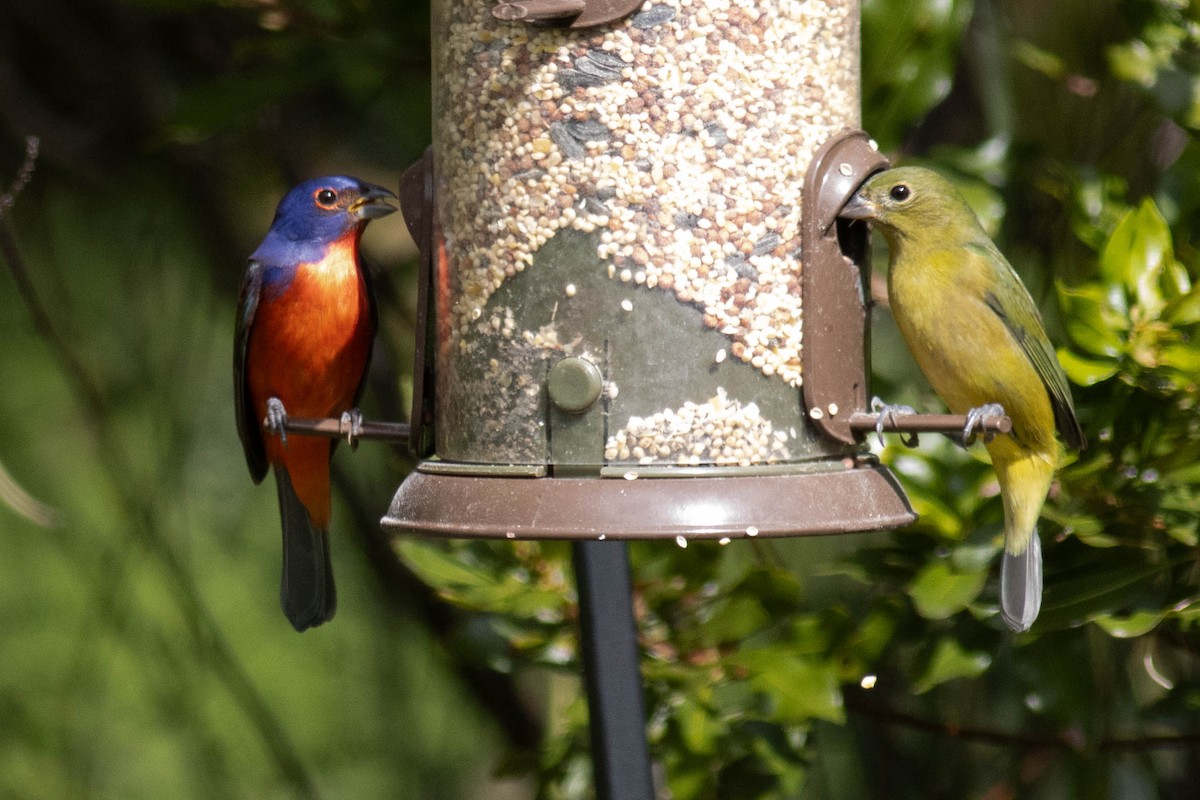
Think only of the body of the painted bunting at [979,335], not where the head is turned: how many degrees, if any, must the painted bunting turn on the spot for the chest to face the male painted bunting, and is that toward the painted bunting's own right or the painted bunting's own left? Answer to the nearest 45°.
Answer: approximately 45° to the painted bunting's own right

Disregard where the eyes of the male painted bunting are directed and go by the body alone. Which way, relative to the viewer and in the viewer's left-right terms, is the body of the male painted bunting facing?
facing the viewer and to the right of the viewer

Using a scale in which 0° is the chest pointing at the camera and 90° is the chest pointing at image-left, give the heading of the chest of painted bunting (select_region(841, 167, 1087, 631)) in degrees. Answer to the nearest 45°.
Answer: approximately 45°

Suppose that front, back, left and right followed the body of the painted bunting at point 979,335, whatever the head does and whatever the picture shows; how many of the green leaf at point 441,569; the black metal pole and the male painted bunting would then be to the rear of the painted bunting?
0

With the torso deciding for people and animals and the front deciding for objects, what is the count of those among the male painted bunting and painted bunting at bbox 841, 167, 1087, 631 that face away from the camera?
0
